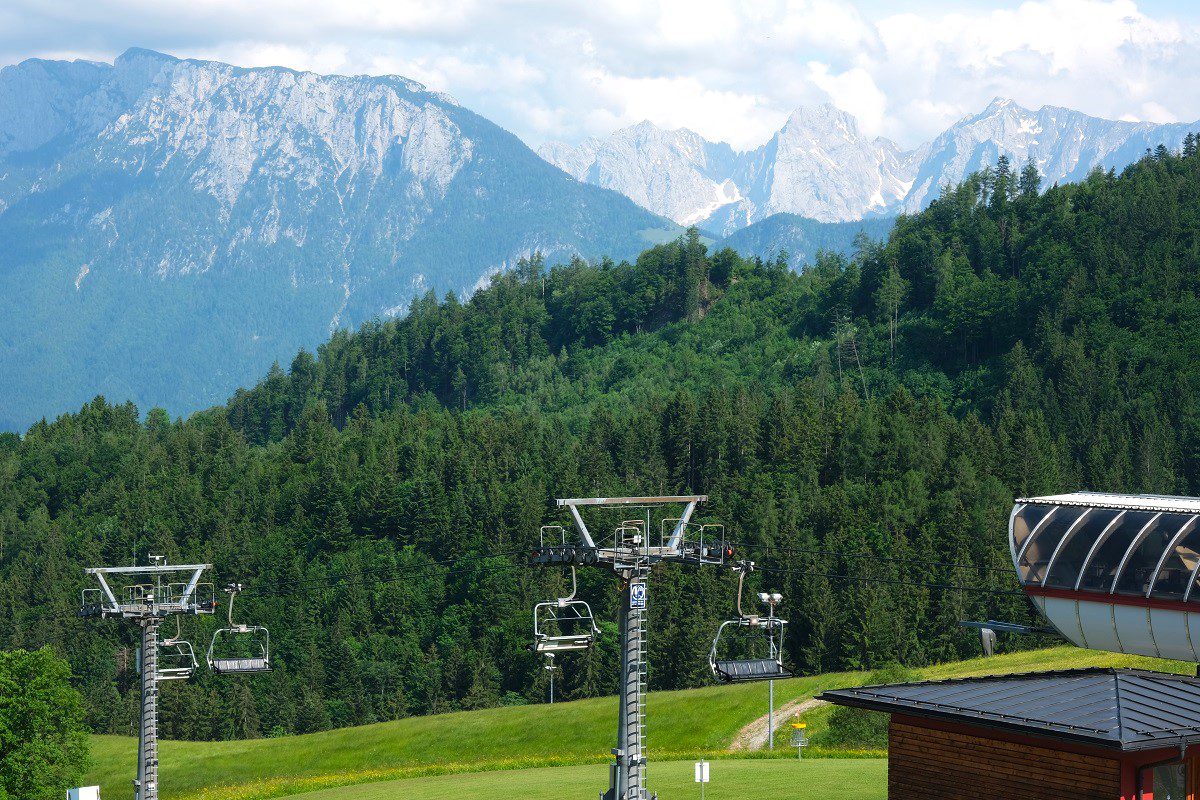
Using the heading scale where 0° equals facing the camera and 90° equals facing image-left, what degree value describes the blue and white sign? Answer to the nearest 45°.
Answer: approximately 0°

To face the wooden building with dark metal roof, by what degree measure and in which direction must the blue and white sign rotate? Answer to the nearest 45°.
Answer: approximately 45° to its left
